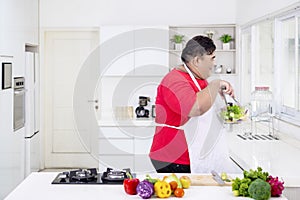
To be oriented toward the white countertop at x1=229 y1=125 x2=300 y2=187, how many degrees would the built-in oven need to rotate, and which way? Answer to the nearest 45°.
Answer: approximately 45° to its right

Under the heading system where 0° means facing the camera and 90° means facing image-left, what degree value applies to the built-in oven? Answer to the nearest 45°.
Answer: approximately 270°

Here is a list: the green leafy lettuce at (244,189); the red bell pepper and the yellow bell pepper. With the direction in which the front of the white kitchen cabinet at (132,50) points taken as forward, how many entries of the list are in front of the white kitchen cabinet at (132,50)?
3

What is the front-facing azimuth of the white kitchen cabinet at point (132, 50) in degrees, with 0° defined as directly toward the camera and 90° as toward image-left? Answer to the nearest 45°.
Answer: approximately 0°

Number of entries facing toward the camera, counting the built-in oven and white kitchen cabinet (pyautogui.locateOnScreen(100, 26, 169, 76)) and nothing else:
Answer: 1

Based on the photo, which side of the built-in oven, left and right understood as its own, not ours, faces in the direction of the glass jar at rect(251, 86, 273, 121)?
front

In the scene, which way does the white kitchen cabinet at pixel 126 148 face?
toward the camera

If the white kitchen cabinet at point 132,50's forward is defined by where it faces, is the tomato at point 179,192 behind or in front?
in front

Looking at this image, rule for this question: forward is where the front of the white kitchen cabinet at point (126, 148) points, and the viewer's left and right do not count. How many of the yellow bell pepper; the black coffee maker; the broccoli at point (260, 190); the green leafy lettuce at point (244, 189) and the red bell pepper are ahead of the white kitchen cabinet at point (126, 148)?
4

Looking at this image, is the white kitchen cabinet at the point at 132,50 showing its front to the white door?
no

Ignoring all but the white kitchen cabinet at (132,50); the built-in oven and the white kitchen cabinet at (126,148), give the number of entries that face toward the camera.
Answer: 2

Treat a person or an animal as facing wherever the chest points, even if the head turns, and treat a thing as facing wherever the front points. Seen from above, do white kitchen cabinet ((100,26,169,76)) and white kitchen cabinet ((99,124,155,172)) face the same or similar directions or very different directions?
same or similar directions

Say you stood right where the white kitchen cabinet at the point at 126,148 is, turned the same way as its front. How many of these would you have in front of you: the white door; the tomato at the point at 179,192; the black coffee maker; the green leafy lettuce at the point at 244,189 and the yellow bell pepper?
3

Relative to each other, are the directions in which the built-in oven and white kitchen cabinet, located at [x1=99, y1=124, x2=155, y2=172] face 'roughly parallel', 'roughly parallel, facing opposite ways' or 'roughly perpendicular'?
roughly perpendicular

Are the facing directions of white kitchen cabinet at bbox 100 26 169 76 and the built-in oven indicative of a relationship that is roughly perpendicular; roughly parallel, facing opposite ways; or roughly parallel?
roughly perpendicular

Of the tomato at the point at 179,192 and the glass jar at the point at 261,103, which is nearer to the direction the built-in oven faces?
the glass jar

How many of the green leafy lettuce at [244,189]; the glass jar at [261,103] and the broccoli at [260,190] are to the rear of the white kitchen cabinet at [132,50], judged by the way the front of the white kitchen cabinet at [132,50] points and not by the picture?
0

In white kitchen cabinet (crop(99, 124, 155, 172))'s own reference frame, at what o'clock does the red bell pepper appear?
The red bell pepper is roughly at 12 o'clock from the white kitchen cabinet.

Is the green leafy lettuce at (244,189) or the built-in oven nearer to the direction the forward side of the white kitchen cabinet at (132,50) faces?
the green leafy lettuce
